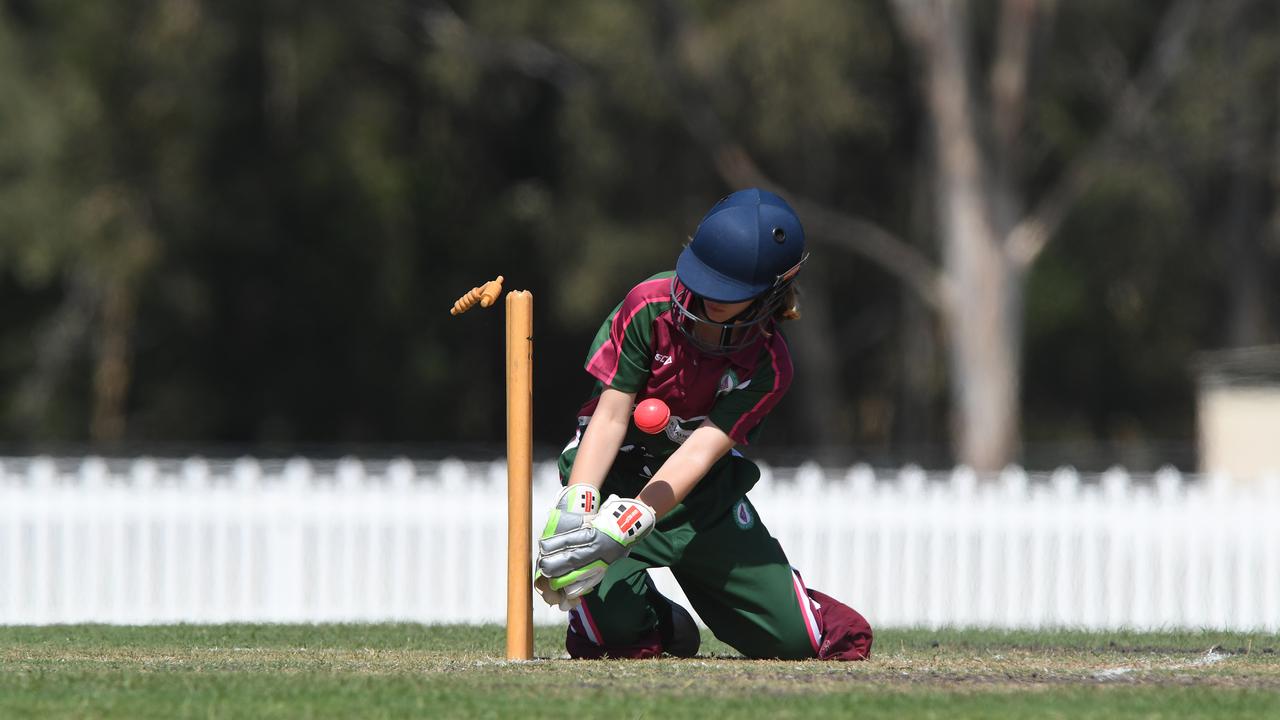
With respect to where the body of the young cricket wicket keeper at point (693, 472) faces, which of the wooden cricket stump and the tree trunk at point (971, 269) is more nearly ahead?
the wooden cricket stump

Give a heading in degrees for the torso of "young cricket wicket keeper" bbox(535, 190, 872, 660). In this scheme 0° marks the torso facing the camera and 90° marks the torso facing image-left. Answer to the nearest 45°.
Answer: approximately 45°

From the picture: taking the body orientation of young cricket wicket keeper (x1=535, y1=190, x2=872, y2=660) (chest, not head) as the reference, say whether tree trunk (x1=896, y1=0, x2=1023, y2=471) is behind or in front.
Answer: behind

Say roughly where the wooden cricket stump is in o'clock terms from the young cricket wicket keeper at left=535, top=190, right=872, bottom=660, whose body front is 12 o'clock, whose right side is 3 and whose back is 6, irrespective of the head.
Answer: The wooden cricket stump is roughly at 1 o'clock from the young cricket wicket keeper.
